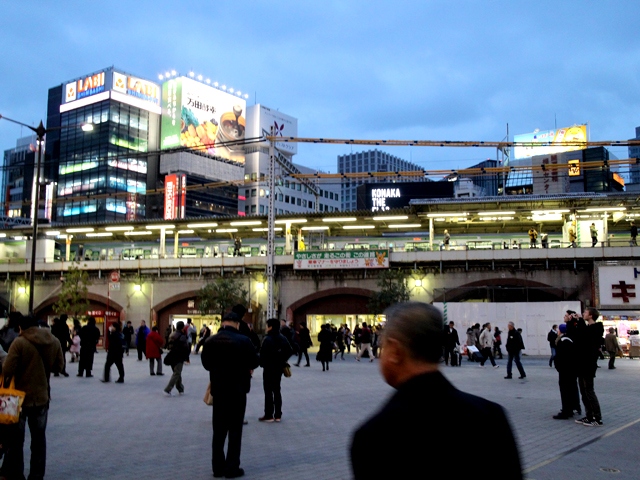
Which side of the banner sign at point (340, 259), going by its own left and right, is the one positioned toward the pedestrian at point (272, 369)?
front

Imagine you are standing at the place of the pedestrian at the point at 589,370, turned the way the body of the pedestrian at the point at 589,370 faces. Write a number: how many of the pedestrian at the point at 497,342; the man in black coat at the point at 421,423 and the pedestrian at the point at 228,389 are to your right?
1

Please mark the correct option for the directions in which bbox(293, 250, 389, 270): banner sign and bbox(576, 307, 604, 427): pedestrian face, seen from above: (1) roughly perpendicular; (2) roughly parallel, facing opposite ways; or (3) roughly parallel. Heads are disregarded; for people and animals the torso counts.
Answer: roughly perpendicular

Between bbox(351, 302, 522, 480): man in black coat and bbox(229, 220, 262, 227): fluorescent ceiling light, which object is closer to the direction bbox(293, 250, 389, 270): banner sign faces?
the man in black coat

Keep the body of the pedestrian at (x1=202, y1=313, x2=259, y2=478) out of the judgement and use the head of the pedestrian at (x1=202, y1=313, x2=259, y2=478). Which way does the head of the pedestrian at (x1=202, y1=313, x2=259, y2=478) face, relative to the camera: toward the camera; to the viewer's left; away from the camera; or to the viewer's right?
away from the camera

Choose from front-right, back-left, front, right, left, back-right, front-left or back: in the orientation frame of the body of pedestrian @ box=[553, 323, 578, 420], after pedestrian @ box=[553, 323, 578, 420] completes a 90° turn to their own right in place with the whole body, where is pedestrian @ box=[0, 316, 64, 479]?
back-left

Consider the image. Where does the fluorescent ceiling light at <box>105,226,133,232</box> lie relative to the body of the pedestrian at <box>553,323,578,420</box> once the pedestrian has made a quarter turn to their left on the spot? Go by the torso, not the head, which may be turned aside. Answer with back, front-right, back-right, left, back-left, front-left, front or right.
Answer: back-right

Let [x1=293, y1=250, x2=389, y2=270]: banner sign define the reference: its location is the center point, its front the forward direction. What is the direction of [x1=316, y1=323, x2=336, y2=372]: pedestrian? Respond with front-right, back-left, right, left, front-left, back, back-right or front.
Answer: front

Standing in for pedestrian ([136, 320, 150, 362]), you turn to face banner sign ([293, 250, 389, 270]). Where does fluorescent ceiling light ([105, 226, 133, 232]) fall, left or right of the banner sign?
left

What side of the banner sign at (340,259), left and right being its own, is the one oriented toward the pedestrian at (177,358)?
front

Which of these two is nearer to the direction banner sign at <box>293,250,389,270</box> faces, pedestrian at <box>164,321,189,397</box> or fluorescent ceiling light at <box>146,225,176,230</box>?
the pedestrian

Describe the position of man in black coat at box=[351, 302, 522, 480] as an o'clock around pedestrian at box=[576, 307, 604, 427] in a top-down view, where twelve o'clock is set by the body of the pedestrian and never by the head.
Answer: The man in black coat is roughly at 9 o'clock from the pedestrian.

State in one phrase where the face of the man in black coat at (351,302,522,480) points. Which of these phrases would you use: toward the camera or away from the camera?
away from the camera

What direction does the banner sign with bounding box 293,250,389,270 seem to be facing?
toward the camera

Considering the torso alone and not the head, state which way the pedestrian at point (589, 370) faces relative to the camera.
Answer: to the viewer's left

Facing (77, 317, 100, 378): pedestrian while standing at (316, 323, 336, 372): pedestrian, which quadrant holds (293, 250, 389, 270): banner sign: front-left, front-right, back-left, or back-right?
back-right

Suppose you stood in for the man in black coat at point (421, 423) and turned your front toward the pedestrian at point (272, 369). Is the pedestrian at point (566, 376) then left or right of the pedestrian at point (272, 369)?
right

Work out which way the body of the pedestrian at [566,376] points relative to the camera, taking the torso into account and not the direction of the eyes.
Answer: to the viewer's left
